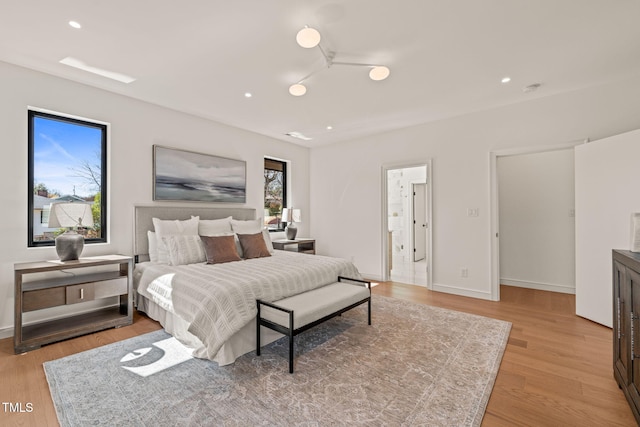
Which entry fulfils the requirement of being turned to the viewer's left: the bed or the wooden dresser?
the wooden dresser

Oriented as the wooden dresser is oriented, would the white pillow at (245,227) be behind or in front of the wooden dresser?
in front

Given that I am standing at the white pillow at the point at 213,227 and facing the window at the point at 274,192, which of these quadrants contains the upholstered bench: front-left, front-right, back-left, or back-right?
back-right

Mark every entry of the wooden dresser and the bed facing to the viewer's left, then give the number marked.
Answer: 1

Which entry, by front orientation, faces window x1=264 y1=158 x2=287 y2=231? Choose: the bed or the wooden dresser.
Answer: the wooden dresser

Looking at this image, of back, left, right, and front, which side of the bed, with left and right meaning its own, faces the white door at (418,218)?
left

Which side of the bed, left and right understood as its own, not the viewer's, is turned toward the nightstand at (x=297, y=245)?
left

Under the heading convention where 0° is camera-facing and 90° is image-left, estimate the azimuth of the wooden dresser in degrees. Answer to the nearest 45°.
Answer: approximately 90°

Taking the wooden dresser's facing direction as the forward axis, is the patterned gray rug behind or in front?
in front

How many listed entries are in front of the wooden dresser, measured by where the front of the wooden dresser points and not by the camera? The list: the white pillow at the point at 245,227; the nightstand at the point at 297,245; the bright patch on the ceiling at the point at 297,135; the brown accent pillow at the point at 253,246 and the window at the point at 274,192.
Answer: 5

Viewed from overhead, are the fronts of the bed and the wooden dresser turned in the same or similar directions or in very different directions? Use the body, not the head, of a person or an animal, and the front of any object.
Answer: very different directions

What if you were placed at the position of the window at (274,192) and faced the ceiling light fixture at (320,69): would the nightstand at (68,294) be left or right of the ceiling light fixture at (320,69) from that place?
right

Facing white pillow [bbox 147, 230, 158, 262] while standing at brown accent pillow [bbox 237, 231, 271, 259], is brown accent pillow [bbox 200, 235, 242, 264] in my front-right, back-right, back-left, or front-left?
front-left

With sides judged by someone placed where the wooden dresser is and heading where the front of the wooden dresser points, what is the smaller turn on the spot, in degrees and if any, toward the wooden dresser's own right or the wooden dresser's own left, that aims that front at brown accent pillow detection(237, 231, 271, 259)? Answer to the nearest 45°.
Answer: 0° — it already faces it
